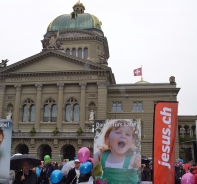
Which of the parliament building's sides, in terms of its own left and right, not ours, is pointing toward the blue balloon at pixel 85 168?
front

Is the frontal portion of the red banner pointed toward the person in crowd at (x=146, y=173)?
no

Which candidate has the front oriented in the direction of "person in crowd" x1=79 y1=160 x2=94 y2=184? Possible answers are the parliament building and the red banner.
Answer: the parliament building

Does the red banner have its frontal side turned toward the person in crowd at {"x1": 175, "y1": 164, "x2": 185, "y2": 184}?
no

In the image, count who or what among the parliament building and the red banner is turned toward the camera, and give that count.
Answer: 2

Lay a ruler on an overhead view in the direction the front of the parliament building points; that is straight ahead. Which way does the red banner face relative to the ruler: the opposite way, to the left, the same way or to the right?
the same way

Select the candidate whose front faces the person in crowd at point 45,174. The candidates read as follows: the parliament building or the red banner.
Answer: the parliament building

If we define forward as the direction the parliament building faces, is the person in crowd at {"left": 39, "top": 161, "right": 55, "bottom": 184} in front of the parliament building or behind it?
in front

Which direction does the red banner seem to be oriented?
toward the camera

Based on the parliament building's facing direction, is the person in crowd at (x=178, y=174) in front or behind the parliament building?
in front

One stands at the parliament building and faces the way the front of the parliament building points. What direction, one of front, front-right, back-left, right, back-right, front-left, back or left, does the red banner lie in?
front

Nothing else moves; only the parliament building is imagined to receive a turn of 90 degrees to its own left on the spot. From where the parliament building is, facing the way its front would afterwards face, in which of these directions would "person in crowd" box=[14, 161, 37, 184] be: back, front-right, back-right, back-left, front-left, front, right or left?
right

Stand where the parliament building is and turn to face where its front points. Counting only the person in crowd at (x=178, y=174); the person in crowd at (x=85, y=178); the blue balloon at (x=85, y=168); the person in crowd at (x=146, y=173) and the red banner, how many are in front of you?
5

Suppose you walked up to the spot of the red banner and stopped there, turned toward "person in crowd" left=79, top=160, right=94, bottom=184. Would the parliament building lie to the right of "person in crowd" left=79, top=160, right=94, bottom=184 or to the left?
right

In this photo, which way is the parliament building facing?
toward the camera
